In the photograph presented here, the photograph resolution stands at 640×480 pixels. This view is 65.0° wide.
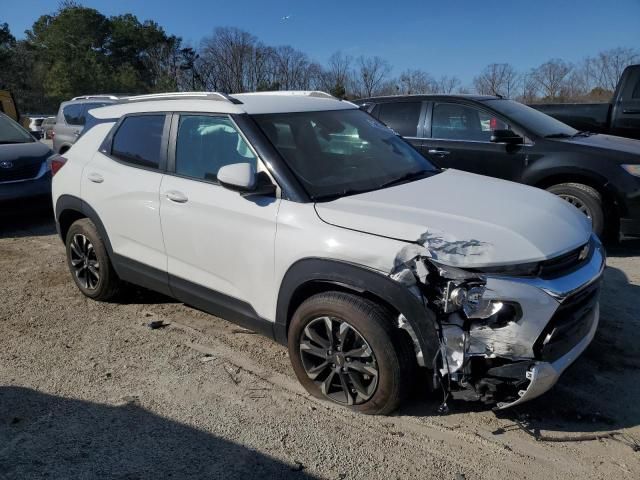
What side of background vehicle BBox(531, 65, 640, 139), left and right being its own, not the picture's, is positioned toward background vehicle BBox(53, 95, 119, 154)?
back

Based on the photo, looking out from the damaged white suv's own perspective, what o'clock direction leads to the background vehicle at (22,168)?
The background vehicle is roughly at 6 o'clock from the damaged white suv.

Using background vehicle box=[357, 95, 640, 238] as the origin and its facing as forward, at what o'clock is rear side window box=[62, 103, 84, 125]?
The rear side window is roughly at 5 o'clock from the background vehicle.

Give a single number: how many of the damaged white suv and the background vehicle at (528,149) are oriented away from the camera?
0

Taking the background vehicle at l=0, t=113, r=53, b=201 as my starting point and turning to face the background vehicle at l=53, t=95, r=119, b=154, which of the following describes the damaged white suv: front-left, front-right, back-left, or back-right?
back-right

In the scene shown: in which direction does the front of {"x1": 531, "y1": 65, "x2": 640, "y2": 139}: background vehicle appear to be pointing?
to the viewer's right

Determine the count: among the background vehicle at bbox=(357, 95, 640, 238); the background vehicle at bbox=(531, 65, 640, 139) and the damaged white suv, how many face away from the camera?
0

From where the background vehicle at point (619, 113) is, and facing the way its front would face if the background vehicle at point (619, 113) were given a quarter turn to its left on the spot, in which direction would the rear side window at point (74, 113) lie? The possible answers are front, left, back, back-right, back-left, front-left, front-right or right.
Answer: left

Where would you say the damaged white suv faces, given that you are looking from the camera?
facing the viewer and to the right of the viewer

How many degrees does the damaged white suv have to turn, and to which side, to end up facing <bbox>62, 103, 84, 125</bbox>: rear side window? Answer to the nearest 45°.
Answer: approximately 180°

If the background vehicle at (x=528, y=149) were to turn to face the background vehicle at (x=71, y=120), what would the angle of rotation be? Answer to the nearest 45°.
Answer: approximately 135° to its right

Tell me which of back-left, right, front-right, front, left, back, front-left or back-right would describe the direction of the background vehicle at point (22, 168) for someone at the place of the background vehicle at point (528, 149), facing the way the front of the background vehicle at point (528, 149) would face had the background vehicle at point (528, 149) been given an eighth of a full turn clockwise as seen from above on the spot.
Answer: right
